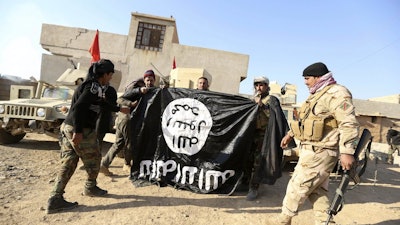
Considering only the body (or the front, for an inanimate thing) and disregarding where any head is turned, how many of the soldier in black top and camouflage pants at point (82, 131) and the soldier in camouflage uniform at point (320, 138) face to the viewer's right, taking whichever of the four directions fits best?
1

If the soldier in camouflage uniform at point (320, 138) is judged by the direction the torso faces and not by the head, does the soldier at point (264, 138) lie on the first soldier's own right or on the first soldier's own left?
on the first soldier's own right

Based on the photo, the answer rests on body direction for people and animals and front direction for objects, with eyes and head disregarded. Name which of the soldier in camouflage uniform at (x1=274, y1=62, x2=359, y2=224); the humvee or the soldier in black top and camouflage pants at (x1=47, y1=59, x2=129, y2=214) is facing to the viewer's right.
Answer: the soldier in black top and camouflage pants at (x1=47, y1=59, x2=129, y2=214)

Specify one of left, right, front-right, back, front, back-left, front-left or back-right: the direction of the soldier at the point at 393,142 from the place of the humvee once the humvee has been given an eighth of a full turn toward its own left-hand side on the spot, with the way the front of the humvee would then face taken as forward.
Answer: left

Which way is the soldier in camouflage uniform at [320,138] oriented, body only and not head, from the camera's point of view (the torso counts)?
to the viewer's left

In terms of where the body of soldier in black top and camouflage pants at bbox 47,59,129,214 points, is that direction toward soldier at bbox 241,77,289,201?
yes

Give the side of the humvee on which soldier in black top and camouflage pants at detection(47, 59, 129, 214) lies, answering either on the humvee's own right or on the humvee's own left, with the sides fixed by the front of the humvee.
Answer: on the humvee's own left

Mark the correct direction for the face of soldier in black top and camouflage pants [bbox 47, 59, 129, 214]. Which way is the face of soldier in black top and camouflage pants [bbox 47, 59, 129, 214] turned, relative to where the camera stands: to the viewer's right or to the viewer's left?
to the viewer's right

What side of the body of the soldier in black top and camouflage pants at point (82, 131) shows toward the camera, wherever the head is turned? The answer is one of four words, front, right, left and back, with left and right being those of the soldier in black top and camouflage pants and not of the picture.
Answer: right

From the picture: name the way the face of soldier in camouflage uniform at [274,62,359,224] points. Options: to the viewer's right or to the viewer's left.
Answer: to the viewer's left

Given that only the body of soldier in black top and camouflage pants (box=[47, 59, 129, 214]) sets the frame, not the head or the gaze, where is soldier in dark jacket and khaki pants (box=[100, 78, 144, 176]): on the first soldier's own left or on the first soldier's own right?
on the first soldier's own left
